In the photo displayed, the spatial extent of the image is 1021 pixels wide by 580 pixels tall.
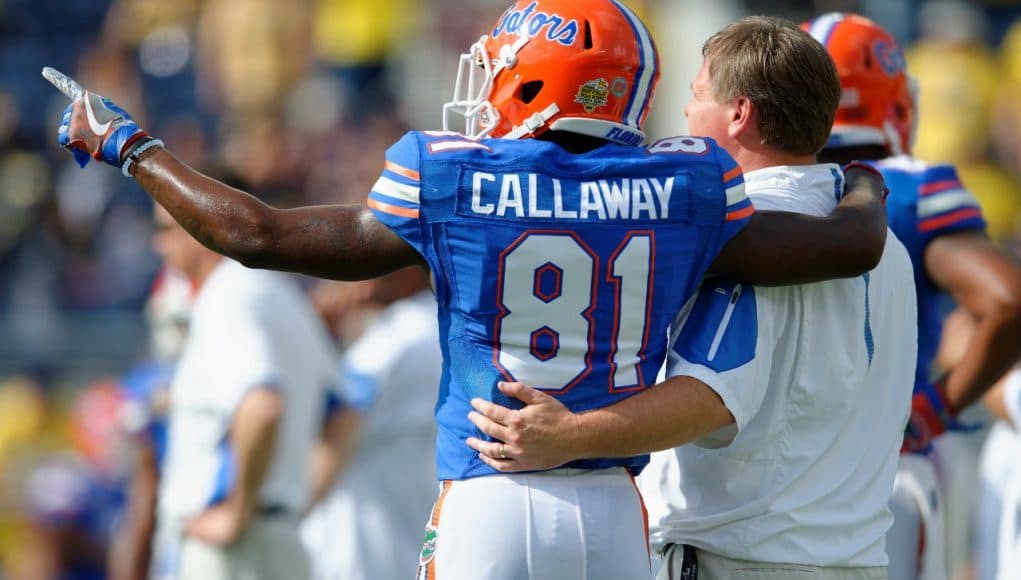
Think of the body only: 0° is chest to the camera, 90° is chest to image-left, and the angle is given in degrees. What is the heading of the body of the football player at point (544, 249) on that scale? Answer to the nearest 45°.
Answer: approximately 180°

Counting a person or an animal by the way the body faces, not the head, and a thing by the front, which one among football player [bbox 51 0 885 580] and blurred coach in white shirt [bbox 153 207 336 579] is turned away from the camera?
the football player

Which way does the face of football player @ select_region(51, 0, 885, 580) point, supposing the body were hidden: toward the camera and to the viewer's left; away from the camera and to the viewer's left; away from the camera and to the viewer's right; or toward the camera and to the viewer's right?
away from the camera and to the viewer's left

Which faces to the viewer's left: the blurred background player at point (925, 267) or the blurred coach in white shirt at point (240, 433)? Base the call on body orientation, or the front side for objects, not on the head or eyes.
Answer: the blurred coach in white shirt

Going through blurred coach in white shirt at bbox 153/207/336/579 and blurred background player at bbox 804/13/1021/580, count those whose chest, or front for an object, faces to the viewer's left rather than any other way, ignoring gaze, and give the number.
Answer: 1

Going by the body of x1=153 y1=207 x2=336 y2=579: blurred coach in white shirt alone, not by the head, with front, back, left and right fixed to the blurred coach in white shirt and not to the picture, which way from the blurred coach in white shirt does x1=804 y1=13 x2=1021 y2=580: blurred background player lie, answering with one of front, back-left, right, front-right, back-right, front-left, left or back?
back-left

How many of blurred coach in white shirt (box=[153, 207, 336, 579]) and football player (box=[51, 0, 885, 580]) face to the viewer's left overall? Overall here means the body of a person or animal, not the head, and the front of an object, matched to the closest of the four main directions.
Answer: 1

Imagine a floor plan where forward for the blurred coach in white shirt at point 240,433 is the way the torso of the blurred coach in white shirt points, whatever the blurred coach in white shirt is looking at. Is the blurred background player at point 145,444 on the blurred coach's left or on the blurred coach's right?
on the blurred coach's right

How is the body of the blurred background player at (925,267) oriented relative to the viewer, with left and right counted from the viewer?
facing away from the viewer and to the right of the viewer

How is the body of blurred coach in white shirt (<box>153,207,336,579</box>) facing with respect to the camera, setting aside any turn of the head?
to the viewer's left

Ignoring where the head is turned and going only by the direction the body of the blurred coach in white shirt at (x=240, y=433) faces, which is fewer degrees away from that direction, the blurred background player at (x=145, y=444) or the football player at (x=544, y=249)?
the blurred background player

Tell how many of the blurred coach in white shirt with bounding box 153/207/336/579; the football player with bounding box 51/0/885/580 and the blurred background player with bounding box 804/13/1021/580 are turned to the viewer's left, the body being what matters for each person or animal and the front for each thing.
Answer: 1

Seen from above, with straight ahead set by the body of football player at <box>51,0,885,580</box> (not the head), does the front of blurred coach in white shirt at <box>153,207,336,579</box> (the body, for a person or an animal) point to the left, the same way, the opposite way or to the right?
to the left
